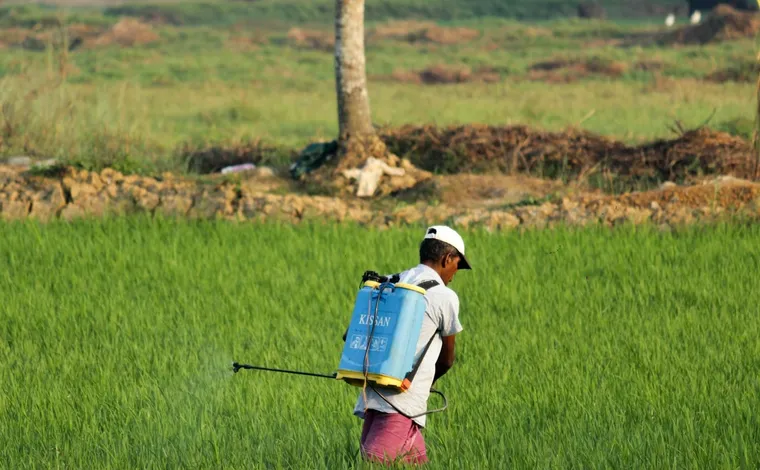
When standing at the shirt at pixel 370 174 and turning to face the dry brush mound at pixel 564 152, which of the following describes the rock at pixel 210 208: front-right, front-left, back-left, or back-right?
back-right

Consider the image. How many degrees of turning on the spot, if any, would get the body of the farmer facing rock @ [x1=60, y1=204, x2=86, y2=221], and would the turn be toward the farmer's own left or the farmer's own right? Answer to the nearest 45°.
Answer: approximately 90° to the farmer's own left

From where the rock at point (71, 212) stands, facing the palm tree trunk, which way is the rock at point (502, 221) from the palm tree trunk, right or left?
right

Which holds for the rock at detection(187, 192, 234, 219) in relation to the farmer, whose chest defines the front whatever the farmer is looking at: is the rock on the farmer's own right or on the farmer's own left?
on the farmer's own left

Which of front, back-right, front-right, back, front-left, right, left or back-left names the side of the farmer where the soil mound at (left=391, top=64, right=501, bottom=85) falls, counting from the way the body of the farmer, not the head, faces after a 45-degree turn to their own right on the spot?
left

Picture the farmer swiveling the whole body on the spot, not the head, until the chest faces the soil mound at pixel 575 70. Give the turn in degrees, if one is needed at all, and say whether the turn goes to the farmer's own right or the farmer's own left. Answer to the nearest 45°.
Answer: approximately 45° to the farmer's own left

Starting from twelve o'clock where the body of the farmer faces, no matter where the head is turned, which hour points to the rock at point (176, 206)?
The rock is roughly at 10 o'clock from the farmer.

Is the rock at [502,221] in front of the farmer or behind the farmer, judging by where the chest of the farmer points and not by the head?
in front

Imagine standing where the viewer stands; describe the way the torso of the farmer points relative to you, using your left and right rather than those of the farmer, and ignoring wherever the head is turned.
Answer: facing away from the viewer and to the right of the viewer

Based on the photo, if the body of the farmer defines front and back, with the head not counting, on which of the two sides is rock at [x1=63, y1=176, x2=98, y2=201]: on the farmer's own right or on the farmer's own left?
on the farmer's own left

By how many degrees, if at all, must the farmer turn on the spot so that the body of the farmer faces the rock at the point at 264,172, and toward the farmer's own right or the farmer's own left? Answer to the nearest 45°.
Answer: approximately 45° to the farmer's own left

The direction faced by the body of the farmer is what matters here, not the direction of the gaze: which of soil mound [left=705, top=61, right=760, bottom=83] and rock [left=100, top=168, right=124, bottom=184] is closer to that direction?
the soil mound

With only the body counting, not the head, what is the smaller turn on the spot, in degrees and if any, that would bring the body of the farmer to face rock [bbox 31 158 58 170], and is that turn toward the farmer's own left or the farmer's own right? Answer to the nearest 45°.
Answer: approximately 90° to the farmer's own left

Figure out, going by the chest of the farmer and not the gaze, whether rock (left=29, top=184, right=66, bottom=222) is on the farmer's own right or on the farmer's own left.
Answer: on the farmer's own left
